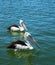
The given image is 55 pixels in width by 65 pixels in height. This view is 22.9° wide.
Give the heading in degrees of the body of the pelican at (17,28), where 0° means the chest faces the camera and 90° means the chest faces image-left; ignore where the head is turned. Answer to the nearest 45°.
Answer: approximately 270°
